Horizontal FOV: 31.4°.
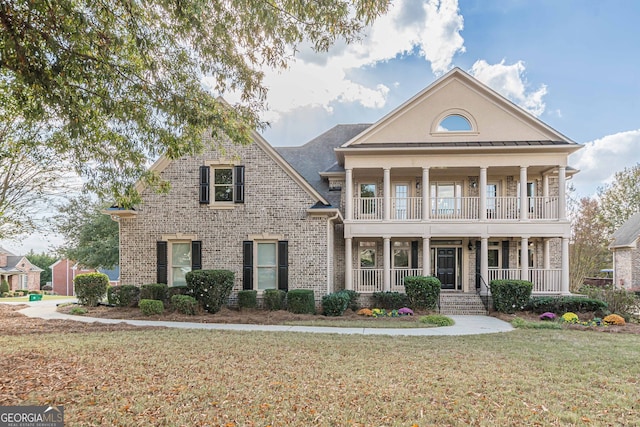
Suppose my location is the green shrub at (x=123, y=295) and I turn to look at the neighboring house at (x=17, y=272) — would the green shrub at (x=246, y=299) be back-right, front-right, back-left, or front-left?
back-right

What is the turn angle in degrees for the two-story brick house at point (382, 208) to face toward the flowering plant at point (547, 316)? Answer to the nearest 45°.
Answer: approximately 45° to its left

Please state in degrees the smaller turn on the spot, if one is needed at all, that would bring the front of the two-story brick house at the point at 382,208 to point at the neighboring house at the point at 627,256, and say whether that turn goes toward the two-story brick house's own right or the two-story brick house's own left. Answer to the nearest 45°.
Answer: approximately 135° to the two-story brick house's own left

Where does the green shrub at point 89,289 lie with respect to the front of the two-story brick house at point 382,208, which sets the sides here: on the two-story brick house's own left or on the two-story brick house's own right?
on the two-story brick house's own right

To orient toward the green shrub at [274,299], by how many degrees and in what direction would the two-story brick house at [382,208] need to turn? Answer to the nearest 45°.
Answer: approximately 45° to its right

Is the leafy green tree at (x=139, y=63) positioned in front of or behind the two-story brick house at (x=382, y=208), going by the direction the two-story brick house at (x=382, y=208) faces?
in front

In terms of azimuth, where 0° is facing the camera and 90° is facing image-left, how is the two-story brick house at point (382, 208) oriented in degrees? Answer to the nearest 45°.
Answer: approximately 0°
